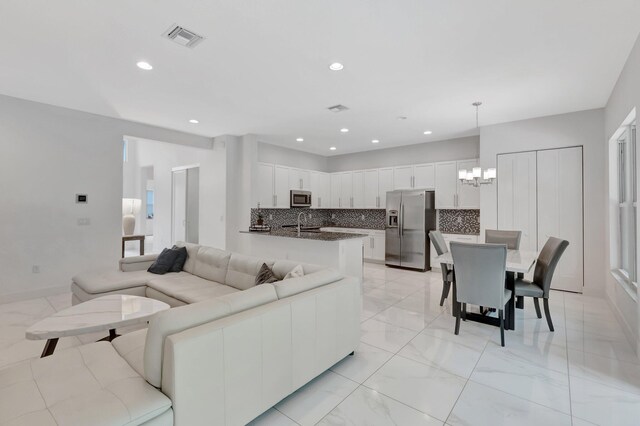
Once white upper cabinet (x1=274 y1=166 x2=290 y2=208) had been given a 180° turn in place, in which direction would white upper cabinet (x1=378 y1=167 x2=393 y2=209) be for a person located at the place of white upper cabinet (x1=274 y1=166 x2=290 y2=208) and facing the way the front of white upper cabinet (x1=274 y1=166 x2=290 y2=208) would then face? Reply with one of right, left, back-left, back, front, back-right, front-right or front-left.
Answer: back-right

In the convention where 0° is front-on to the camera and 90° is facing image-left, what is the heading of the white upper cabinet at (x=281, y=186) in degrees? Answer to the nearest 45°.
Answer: approximately 315°

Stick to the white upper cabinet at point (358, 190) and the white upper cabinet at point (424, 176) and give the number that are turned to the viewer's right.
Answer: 0

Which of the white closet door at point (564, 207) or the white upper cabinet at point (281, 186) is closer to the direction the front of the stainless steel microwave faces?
the white closet door

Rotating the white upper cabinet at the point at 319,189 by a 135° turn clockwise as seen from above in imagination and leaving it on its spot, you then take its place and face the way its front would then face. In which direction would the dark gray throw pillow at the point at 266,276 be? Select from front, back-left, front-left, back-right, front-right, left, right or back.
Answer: left

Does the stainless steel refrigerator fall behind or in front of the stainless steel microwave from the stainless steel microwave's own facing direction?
in front

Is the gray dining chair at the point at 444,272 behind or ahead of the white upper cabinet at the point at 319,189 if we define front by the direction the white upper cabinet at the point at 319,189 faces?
ahead

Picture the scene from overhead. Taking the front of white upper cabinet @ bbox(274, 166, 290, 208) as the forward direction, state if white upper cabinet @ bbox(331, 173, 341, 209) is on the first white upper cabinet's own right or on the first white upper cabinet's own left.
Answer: on the first white upper cabinet's own left

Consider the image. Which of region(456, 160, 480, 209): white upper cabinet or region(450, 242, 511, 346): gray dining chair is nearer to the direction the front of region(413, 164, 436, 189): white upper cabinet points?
the gray dining chair

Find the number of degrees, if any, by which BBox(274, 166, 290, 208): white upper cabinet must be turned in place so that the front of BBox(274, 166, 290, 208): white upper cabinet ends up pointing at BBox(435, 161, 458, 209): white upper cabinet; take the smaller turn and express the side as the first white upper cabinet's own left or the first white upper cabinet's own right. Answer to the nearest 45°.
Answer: approximately 45° to the first white upper cabinet's own left

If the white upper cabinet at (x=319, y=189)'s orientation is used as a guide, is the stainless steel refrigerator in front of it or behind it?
in front

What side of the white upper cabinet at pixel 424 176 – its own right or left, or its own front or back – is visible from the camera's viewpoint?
front
